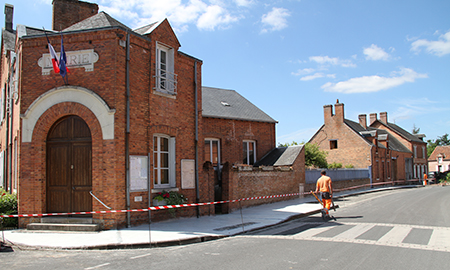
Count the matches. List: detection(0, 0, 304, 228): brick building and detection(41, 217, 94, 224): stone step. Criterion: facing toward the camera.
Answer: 2

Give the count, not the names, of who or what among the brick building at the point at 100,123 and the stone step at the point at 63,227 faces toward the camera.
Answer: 2

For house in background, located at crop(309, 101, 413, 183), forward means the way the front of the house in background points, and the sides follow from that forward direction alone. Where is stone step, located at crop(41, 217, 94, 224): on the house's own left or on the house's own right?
on the house's own right

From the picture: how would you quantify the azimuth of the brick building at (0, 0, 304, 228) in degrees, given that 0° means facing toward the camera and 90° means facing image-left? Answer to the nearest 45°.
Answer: approximately 0°

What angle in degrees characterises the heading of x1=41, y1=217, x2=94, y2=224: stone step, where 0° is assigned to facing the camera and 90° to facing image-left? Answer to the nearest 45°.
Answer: approximately 0°
